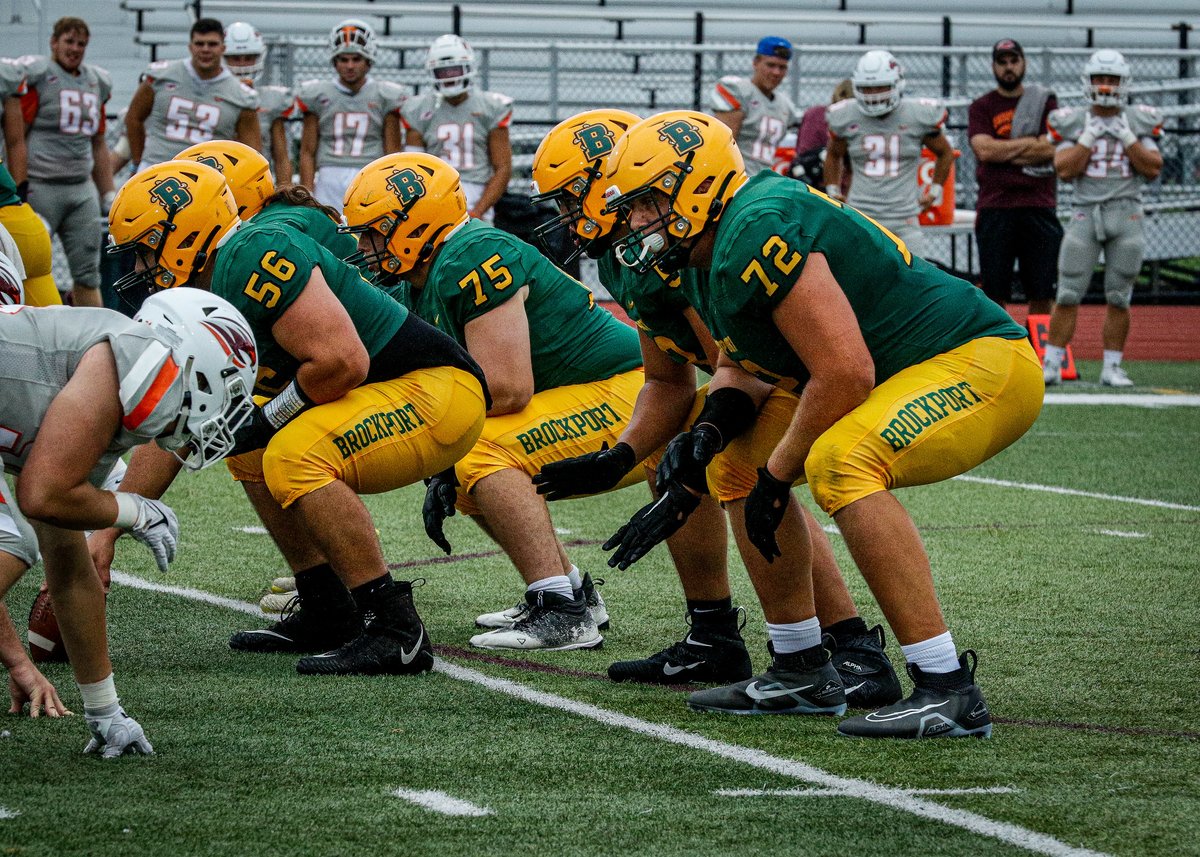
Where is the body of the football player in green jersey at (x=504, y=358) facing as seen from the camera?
to the viewer's left

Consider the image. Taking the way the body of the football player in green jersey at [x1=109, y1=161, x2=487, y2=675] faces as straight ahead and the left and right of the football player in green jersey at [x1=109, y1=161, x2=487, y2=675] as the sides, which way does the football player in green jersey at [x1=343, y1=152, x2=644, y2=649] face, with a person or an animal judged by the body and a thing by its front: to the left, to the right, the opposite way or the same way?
the same way

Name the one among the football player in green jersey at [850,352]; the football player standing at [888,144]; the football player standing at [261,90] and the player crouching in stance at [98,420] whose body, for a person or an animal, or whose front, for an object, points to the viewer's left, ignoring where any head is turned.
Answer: the football player in green jersey

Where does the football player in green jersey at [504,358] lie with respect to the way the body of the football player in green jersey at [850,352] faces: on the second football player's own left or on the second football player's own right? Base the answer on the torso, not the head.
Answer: on the second football player's own right

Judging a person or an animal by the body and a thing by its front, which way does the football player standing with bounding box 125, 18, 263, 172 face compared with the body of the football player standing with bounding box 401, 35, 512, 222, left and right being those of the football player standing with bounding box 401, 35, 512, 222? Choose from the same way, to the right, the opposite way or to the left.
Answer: the same way

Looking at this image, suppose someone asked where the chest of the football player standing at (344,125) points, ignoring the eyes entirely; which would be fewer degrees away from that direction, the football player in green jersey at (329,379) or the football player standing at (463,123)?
the football player in green jersey

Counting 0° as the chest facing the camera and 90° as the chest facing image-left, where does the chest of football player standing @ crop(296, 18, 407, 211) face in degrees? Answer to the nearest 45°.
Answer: approximately 0°

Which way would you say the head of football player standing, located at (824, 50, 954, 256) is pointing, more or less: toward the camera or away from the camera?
toward the camera

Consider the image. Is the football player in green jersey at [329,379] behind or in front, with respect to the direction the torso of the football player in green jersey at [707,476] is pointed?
in front

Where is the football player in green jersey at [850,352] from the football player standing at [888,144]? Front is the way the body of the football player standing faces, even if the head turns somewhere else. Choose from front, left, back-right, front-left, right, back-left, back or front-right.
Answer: front

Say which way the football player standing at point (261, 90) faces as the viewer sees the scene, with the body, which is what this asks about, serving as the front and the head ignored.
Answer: toward the camera

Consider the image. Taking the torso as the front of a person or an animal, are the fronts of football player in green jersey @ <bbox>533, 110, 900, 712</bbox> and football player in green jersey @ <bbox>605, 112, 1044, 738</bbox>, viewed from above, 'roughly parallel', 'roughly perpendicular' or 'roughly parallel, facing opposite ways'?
roughly parallel

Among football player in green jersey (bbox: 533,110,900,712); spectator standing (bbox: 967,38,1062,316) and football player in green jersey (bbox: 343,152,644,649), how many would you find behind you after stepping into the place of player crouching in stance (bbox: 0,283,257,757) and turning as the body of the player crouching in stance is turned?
0

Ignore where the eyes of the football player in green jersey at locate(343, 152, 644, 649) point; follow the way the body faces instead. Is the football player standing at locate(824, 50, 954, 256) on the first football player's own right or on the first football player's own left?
on the first football player's own right

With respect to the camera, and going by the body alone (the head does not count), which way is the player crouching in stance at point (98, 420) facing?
to the viewer's right

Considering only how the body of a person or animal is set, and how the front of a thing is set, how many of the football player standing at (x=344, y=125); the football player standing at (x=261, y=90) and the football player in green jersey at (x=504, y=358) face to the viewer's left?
1

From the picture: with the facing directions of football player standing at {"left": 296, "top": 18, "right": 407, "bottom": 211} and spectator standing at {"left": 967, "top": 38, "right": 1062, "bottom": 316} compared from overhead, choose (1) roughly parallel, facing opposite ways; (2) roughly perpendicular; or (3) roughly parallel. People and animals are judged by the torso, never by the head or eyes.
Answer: roughly parallel

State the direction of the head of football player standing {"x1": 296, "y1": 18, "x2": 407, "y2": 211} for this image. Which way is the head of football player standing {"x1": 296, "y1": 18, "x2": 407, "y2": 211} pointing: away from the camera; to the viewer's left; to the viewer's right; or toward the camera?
toward the camera

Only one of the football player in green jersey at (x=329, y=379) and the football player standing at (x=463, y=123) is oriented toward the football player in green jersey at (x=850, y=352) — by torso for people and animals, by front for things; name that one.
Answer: the football player standing
